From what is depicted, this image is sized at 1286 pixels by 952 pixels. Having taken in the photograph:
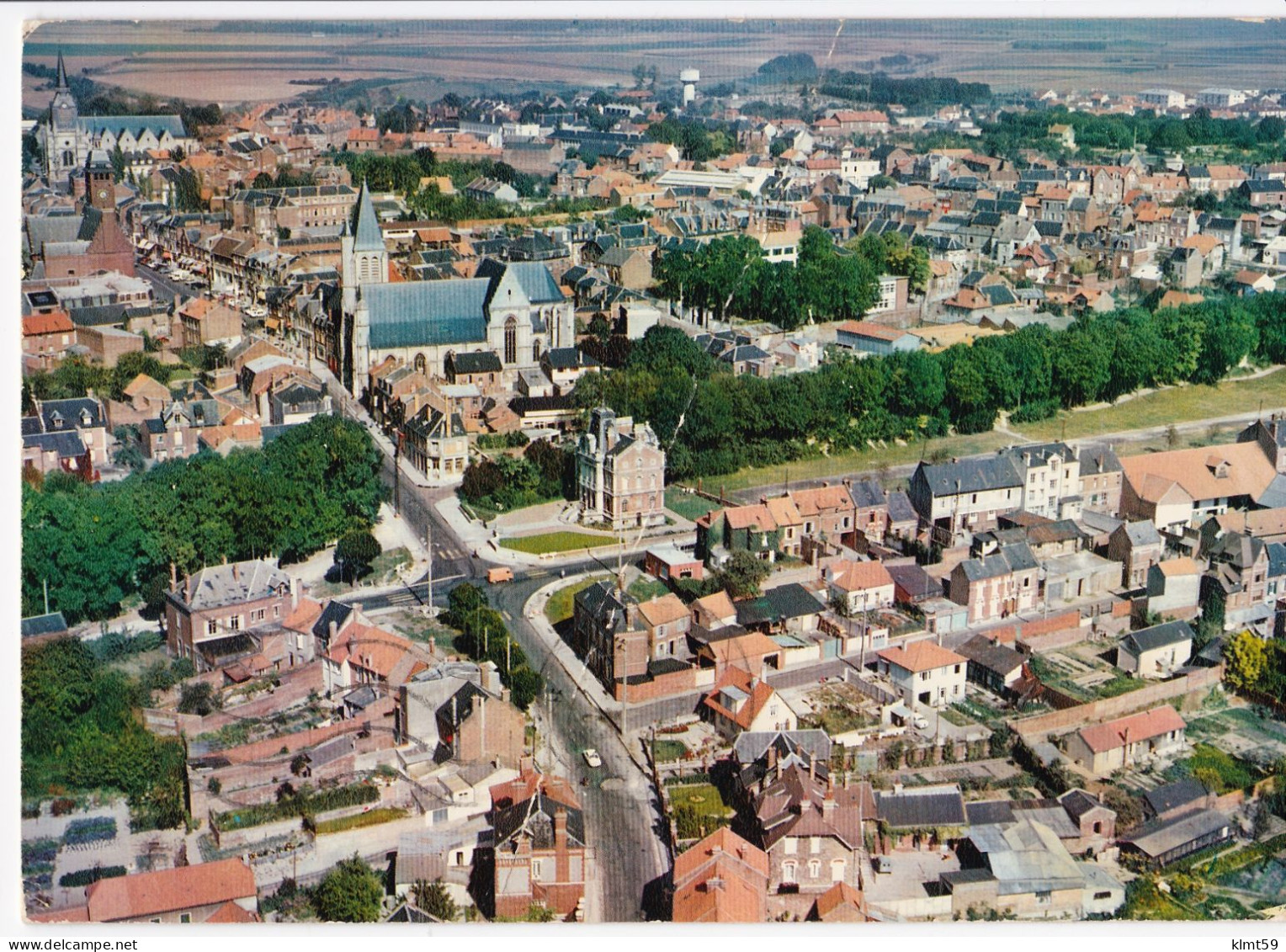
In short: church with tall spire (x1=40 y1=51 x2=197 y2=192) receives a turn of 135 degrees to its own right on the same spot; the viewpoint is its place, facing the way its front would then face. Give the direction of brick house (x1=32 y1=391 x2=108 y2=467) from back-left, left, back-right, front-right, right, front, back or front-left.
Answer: back-right

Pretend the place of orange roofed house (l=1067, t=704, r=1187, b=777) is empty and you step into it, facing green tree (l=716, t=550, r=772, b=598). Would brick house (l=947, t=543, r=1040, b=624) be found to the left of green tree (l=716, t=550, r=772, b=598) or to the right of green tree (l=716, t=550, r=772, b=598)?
right

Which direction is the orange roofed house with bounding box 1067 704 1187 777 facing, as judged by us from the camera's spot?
facing the viewer and to the right of the viewer

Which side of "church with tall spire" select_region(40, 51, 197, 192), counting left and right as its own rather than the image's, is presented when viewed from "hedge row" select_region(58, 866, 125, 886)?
left

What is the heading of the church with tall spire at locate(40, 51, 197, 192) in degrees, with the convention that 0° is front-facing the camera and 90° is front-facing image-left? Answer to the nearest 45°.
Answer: approximately 90°

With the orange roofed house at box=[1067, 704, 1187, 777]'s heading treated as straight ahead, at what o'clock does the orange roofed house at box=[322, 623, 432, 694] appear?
the orange roofed house at box=[322, 623, 432, 694] is roughly at 4 o'clock from the orange roofed house at box=[1067, 704, 1187, 777].

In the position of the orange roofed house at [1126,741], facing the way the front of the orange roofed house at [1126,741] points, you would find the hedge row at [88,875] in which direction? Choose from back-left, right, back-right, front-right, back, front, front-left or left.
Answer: right

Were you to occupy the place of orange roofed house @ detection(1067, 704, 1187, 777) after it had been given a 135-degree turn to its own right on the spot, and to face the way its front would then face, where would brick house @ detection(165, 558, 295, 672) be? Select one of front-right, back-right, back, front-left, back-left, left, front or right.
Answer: front

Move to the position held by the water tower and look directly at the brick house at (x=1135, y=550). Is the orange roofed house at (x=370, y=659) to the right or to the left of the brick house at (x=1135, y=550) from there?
right

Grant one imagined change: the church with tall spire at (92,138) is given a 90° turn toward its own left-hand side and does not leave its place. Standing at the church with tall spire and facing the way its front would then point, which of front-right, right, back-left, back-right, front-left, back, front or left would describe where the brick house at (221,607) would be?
front

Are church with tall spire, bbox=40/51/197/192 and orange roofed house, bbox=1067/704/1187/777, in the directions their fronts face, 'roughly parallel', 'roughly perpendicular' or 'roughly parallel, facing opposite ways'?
roughly perpendicular

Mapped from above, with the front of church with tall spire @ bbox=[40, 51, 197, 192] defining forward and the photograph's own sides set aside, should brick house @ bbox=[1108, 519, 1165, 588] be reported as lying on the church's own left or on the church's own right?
on the church's own left

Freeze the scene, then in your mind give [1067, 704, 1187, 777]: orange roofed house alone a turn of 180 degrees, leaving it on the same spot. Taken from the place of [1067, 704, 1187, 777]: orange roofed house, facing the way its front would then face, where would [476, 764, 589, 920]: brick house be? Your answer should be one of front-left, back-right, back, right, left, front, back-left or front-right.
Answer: left

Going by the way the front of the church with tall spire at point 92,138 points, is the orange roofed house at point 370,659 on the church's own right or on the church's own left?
on the church's own left

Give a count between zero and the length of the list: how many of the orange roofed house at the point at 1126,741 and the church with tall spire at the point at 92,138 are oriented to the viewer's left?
1
